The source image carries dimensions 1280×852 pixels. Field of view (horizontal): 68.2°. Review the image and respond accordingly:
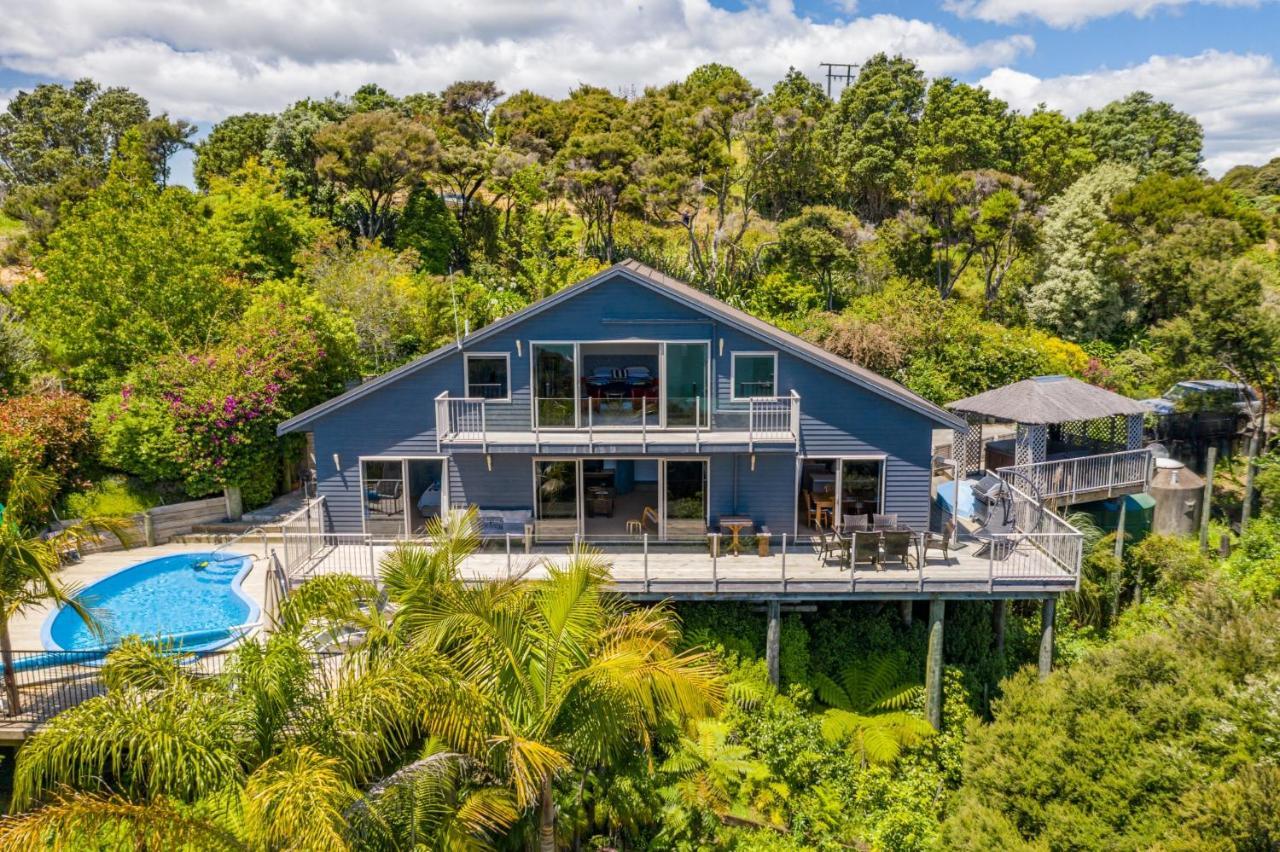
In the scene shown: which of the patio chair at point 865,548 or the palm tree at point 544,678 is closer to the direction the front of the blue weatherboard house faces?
the palm tree

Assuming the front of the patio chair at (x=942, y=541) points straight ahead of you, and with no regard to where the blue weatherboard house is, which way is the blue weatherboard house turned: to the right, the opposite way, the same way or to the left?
to the left

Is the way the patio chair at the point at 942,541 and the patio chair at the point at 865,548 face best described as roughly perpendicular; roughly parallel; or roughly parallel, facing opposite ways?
roughly perpendicular

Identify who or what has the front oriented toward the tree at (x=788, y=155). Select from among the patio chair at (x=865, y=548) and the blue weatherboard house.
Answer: the patio chair

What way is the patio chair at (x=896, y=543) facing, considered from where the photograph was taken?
facing away from the viewer

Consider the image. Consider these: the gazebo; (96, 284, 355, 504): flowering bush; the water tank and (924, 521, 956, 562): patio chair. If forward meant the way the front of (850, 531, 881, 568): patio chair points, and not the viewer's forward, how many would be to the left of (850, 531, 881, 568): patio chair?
1

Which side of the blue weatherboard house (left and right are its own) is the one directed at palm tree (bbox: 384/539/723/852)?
front

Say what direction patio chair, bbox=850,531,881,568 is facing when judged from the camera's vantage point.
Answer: facing away from the viewer

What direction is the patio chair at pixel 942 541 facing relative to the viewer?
to the viewer's left

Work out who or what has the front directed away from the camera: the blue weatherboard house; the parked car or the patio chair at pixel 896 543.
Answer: the patio chair

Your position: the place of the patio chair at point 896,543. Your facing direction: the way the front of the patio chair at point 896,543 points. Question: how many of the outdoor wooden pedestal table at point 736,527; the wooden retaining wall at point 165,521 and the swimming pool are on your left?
3

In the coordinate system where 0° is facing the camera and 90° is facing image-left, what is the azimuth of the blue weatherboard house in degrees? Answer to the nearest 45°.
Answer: approximately 0°

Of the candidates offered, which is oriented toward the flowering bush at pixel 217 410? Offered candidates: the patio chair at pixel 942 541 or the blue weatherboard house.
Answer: the patio chair

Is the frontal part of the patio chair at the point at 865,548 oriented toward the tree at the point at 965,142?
yes

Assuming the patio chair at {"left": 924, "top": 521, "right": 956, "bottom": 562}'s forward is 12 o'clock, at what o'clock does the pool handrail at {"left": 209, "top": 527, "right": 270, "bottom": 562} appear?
The pool handrail is roughly at 12 o'clock from the patio chair.

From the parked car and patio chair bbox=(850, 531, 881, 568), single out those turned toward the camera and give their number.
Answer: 0

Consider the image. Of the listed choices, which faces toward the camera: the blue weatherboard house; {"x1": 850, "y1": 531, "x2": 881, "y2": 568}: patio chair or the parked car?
the blue weatherboard house

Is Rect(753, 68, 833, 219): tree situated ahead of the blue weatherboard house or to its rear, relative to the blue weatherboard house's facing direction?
to the rear

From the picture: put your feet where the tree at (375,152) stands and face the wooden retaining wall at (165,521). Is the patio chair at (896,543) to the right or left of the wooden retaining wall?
left

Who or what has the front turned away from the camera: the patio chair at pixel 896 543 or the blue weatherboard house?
the patio chair

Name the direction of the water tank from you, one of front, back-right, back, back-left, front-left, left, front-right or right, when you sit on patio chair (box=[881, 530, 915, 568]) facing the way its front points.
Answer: front-right
